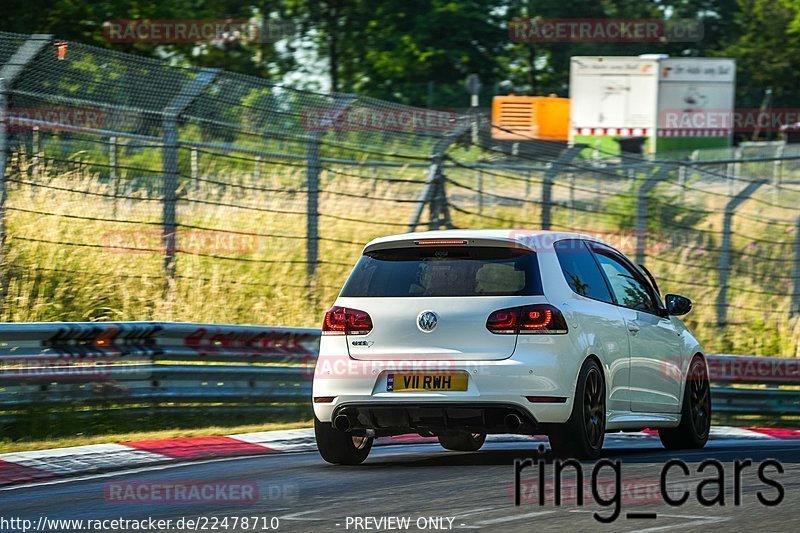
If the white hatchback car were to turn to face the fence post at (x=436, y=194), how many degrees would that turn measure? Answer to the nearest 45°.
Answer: approximately 45° to its left

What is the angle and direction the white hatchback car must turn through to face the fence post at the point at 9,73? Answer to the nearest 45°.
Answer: approximately 90° to its left

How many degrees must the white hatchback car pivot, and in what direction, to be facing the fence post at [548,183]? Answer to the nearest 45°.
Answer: approximately 45° to its left

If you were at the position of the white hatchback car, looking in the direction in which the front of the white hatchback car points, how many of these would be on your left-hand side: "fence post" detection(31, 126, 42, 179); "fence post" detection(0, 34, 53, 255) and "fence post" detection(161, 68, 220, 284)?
3

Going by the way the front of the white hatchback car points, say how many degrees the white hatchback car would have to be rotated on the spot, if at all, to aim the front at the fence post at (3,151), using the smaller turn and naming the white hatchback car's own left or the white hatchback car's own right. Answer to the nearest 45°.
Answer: approximately 90° to the white hatchback car's own left

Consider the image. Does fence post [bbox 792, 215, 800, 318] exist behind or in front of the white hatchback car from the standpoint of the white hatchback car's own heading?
in front

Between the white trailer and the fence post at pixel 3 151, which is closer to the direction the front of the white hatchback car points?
the white trailer

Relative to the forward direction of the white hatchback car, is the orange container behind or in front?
in front

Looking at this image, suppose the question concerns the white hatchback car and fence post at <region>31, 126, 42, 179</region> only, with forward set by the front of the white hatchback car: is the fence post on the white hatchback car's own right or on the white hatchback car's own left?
on the white hatchback car's own left

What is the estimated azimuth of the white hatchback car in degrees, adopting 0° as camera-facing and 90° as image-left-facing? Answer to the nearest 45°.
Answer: approximately 225°

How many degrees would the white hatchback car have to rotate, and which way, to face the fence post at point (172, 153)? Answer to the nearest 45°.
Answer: approximately 90° to its left

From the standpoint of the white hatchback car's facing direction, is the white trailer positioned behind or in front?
in front
